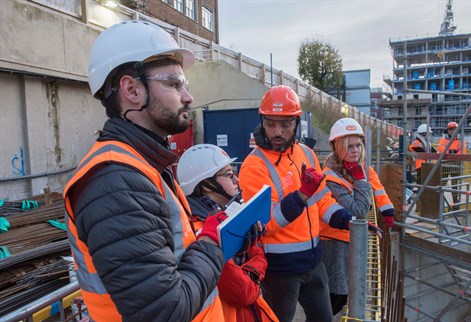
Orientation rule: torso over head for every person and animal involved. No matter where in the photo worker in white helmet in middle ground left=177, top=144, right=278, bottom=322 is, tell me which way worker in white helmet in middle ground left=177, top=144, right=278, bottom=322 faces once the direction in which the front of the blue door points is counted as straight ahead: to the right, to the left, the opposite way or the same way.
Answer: to the left

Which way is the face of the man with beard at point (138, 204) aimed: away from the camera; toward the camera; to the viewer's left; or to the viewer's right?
to the viewer's right

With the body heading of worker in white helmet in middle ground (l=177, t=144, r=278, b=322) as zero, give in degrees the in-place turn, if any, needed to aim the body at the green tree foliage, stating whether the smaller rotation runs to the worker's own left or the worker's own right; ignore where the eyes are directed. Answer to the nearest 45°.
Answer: approximately 90° to the worker's own left

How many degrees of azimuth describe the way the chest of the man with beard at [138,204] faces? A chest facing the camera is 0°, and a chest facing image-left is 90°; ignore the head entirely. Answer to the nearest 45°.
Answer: approximately 270°

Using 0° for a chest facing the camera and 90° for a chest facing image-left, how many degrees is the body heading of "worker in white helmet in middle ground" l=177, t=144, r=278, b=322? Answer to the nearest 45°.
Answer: approximately 270°

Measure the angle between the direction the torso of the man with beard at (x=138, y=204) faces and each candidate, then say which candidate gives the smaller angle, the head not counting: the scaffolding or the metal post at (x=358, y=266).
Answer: the metal post

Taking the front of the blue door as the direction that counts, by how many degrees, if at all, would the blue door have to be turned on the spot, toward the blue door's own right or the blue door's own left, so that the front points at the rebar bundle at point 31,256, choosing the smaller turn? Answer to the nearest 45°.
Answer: approximately 45° to the blue door's own right

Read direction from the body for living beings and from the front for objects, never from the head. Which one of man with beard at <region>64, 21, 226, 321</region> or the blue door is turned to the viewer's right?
the man with beard

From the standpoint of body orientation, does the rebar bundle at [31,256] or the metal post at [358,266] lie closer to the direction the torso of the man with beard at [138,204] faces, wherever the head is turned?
the metal post
